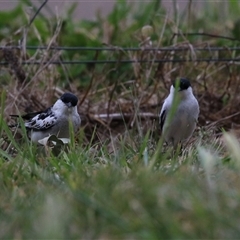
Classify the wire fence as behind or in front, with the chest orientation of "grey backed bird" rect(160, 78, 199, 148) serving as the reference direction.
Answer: behind

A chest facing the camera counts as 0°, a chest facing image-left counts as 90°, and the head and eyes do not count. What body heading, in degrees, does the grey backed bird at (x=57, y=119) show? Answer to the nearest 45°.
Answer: approximately 315°

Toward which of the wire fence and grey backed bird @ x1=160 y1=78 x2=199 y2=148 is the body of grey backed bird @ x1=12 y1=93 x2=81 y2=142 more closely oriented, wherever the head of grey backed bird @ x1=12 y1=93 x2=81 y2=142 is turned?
the grey backed bird

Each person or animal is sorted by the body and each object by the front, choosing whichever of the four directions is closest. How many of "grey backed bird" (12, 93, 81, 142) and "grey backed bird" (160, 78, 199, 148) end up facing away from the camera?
0

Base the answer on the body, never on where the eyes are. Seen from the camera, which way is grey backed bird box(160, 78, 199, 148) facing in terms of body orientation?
toward the camera

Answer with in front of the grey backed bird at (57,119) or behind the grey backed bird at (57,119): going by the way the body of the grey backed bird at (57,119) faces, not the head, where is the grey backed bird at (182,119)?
in front

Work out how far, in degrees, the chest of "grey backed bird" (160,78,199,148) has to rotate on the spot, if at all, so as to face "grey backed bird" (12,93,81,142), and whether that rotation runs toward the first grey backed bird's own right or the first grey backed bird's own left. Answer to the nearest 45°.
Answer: approximately 90° to the first grey backed bird's own right

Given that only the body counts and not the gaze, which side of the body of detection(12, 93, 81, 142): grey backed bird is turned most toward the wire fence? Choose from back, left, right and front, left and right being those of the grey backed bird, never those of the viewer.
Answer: left
